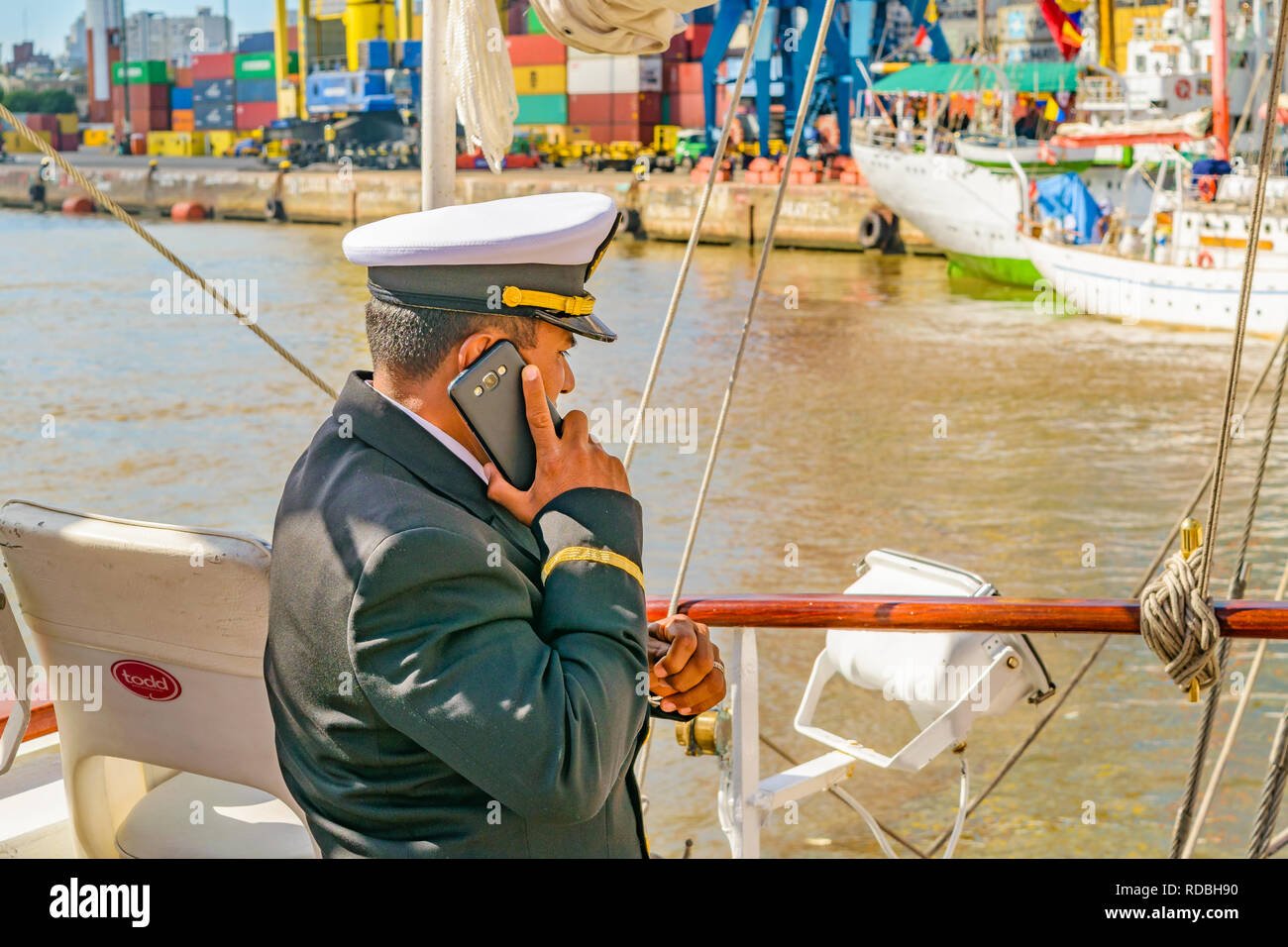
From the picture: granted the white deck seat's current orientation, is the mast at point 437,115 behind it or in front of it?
in front

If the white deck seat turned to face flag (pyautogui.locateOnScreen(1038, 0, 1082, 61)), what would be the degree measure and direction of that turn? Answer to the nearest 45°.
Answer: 0° — it already faces it

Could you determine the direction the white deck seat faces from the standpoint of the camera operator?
facing away from the viewer and to the right of the viewer

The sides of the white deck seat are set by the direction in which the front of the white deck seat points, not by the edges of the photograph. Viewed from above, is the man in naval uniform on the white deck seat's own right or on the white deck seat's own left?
on the white deck seat's own right

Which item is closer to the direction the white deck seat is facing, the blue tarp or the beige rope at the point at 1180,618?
the blue tarp

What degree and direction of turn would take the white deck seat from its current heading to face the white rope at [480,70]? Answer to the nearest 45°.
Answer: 0° — it already faces it

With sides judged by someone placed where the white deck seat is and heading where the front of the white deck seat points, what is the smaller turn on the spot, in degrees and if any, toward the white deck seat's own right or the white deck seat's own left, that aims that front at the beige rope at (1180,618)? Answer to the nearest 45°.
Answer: approximately 45° to the white deck seat's own right

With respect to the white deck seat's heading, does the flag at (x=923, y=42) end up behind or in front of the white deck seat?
in front
